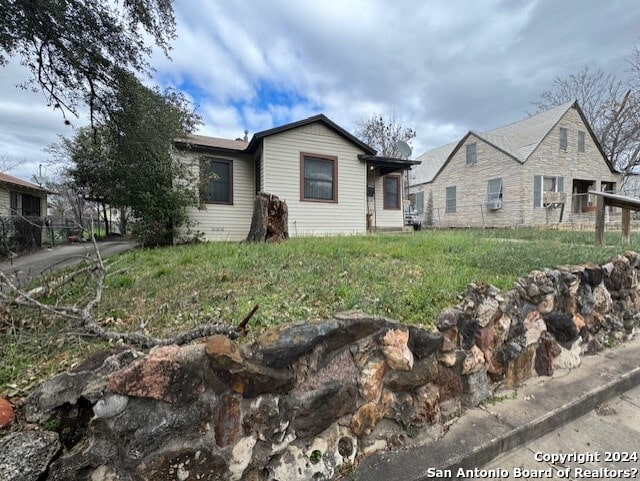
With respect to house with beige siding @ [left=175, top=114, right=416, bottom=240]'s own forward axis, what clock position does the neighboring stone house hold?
The neighboring stone house is roughly at 8 o'clock from the house with beige siding.

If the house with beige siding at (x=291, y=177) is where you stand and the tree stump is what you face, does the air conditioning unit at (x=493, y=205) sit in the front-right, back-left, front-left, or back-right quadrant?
back-left

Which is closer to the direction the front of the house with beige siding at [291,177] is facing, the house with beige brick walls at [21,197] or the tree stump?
the tree stump

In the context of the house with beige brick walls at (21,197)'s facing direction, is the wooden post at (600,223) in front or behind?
in front

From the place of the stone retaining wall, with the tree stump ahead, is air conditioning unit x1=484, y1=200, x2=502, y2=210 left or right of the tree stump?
right

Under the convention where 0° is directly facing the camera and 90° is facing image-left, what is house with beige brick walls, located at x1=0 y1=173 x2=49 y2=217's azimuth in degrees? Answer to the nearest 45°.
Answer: approximately 315°

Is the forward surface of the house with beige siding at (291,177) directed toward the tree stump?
yes

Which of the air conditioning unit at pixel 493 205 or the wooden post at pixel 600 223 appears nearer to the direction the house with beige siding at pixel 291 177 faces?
the wooden post

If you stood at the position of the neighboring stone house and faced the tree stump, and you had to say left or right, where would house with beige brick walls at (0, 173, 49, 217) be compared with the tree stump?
right
